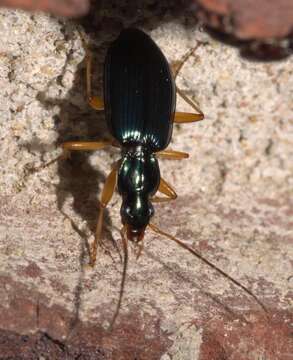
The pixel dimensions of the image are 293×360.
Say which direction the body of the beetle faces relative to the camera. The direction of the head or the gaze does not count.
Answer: toward the camera
